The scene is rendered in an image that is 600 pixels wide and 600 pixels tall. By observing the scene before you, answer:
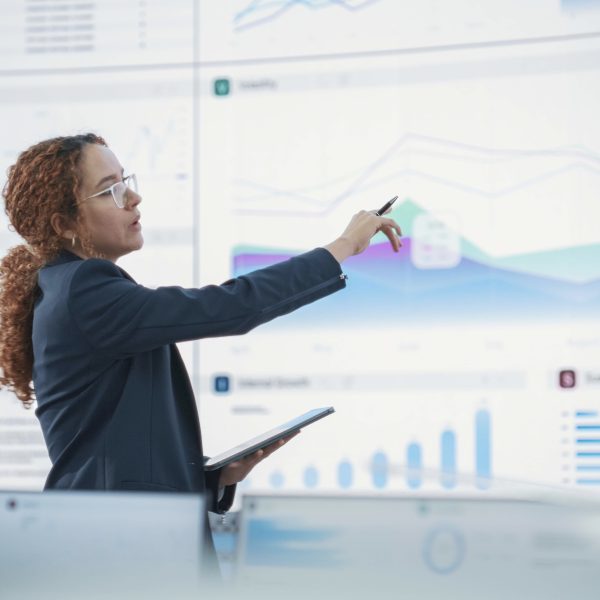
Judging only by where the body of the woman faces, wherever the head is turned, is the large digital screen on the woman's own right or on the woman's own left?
on the woman's own left

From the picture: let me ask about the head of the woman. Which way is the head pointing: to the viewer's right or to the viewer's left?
to the viewer's right

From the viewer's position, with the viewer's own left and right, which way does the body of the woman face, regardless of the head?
facing to the right of the viewer

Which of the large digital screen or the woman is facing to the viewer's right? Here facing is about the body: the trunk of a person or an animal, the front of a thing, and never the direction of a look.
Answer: the woman

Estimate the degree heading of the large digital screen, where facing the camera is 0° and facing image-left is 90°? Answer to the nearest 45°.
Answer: approximately 0°

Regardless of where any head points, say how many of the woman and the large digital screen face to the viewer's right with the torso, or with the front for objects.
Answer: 1

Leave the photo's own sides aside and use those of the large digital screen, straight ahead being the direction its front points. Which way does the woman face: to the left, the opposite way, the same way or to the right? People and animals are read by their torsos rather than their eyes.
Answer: to the left

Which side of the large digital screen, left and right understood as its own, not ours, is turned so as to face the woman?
front
